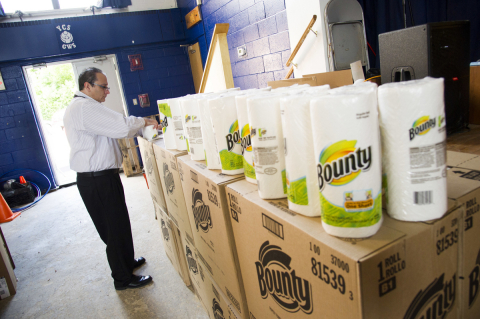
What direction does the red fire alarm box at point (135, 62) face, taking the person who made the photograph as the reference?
facing the viewer

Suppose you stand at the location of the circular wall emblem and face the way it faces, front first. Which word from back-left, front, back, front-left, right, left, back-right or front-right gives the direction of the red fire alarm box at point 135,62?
left

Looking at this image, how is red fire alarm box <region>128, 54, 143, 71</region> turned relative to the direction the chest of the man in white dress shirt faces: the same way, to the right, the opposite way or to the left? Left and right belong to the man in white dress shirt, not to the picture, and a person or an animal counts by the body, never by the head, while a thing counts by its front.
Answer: to the right

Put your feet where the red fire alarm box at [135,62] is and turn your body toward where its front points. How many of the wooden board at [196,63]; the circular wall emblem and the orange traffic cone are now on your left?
1

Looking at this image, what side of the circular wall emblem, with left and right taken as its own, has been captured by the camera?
front

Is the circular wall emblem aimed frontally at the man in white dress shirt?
yes

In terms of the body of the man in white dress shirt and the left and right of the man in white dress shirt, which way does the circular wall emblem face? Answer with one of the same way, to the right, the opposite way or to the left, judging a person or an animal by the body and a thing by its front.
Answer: to the right

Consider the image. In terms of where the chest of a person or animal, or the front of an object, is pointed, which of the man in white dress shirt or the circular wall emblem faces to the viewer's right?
the man in white dress shirt

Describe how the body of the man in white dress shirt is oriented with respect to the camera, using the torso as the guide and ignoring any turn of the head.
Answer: to the viewer's right

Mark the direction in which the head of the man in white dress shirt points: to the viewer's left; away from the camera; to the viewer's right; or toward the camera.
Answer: to the viewer's right

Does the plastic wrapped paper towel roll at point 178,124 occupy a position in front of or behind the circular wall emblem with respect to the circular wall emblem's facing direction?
in front

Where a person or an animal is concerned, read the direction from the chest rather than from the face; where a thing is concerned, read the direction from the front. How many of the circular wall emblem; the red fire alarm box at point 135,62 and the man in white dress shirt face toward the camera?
2

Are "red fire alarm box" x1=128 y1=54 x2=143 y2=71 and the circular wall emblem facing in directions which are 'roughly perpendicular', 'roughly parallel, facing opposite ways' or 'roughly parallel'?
roughly parallel

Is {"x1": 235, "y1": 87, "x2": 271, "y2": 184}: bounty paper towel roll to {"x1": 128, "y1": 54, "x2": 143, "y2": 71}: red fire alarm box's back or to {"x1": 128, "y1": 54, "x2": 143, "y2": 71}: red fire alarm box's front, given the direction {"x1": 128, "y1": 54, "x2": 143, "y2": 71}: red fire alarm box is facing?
to the front
